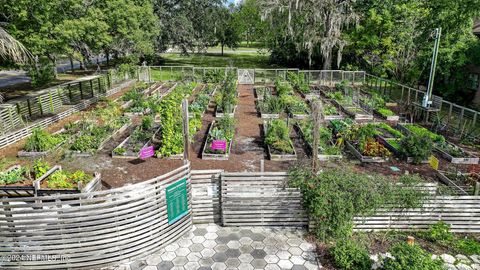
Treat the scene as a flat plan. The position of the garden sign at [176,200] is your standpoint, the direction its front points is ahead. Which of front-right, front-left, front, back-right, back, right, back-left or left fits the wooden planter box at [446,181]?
front-left

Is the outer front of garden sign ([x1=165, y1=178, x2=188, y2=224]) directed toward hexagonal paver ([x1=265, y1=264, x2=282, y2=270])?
yes

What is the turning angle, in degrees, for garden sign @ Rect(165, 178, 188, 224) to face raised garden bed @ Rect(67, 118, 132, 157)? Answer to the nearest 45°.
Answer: approximately 180°

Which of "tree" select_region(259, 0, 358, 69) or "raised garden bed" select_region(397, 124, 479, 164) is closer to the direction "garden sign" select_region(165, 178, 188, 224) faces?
the raised garden bed

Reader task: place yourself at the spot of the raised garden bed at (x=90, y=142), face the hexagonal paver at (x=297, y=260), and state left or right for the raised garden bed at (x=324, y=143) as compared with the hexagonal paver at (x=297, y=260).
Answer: left

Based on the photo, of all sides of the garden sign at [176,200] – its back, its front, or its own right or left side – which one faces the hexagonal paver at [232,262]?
front

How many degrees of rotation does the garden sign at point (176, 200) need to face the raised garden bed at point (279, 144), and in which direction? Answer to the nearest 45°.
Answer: approximately 90° to its left

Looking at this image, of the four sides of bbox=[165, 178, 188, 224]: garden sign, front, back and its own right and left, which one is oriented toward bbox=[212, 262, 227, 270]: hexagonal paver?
front

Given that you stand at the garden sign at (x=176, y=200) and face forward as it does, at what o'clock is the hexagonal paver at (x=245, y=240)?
The hexagonal paver is roughly at 11 o'clock from the garden sign.

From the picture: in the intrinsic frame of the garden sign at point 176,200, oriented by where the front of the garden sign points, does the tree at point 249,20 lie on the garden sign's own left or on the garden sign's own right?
on the garden sign's own left

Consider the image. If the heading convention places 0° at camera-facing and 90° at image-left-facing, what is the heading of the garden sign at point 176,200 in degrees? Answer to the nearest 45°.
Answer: approximately 315°

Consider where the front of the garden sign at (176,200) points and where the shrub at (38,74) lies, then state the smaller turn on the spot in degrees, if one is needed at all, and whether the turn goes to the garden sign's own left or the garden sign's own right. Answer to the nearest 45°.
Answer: approximately 180°
